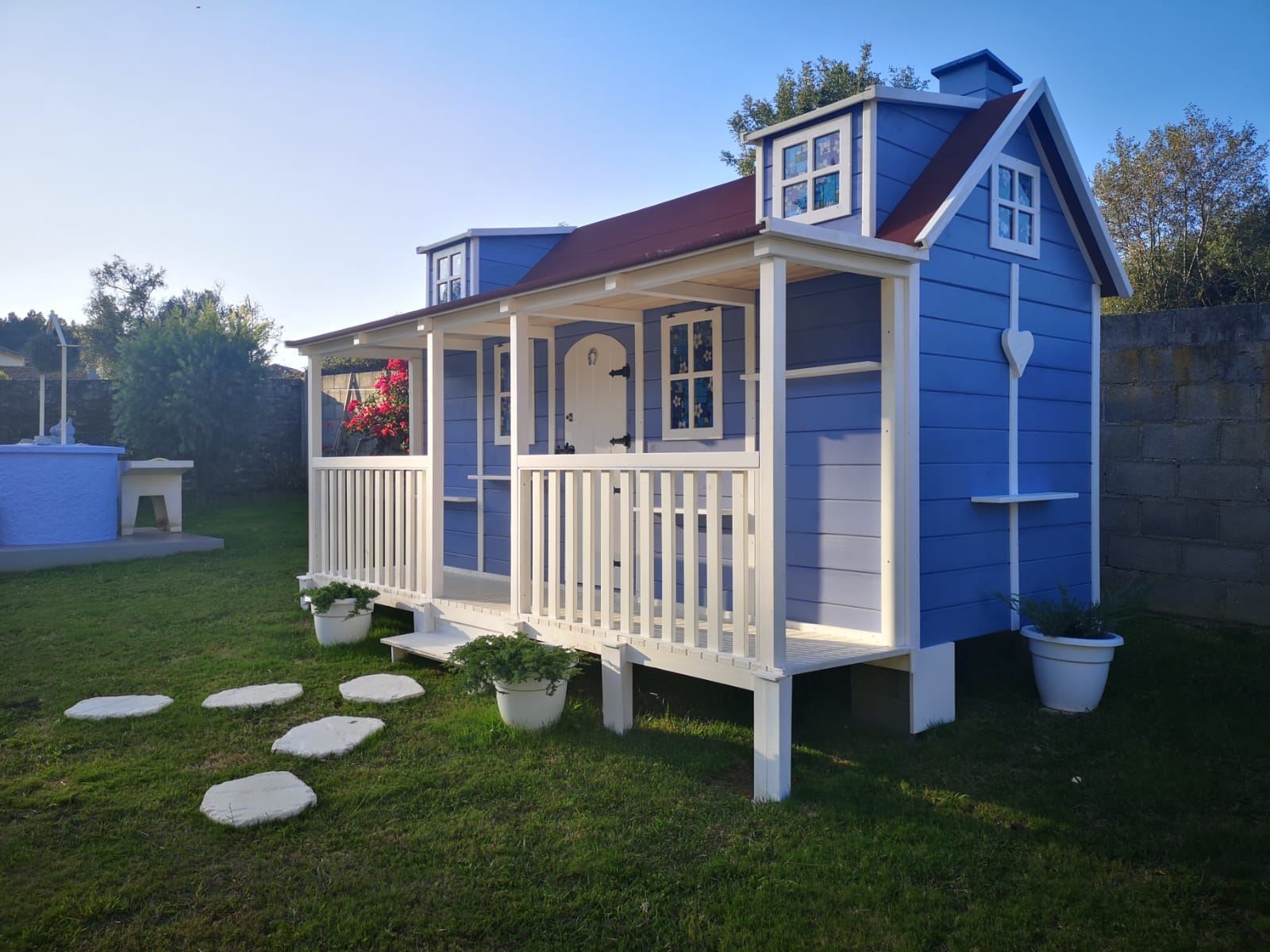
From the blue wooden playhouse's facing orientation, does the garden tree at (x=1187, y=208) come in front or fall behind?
behind

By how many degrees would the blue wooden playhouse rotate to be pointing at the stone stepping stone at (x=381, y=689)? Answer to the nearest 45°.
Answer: approximately 45° to its right

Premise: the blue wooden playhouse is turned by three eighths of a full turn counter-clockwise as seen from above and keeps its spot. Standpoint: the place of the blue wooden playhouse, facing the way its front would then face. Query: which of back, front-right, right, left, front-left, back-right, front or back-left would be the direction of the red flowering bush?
back-left

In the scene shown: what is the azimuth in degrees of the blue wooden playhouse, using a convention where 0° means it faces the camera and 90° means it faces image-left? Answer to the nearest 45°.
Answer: approximately 45°

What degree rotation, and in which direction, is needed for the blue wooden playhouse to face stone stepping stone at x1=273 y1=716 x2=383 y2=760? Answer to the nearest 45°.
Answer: approximately 45° to its right

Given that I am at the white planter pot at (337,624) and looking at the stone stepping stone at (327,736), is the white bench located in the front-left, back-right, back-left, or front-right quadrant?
back-right

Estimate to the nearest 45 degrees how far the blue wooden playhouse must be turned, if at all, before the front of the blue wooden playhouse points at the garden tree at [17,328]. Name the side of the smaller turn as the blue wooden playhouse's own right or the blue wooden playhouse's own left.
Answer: approximately 90° to the blue wooden playhouse's own right

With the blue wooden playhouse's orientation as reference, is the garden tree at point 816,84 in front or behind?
behind

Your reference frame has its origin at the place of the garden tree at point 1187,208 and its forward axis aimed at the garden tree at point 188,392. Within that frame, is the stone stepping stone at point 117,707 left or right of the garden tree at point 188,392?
left

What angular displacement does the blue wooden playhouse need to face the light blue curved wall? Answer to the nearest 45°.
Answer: approximately 90° to its right

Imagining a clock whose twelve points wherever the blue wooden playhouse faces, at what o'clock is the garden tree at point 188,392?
The garden tree is roughly at 3 o'clock from the blue wooden playhouse.
